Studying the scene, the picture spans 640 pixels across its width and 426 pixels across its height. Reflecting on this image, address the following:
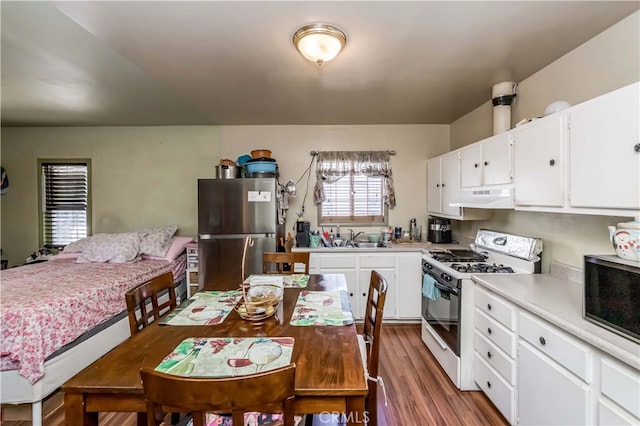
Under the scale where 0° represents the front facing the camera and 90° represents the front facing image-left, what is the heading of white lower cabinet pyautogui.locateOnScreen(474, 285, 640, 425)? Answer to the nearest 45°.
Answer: approximately 45°

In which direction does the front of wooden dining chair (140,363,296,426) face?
away from the camera

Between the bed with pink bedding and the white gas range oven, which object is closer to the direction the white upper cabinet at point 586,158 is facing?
the bed with pink bedding

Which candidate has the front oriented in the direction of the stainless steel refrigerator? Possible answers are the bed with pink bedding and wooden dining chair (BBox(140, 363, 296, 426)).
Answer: the wooden dining chair

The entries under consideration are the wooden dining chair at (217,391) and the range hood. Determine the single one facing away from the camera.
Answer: the wooden dining chair

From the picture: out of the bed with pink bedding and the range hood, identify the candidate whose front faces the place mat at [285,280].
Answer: the range hood

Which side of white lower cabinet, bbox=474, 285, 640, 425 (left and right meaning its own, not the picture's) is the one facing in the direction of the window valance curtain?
right

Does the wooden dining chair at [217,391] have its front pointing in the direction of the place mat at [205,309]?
yes

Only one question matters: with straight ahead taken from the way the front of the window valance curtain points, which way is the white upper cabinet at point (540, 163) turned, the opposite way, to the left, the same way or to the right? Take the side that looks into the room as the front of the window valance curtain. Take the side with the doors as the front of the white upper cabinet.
to the right

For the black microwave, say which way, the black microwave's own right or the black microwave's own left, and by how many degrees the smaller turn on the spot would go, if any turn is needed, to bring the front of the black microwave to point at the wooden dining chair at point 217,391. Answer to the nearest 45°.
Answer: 0° — it already faces it

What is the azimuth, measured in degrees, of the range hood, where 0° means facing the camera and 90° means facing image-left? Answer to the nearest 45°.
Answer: approximately 45°

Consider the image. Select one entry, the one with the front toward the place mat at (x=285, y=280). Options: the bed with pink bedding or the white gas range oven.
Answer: the white gas range oven
